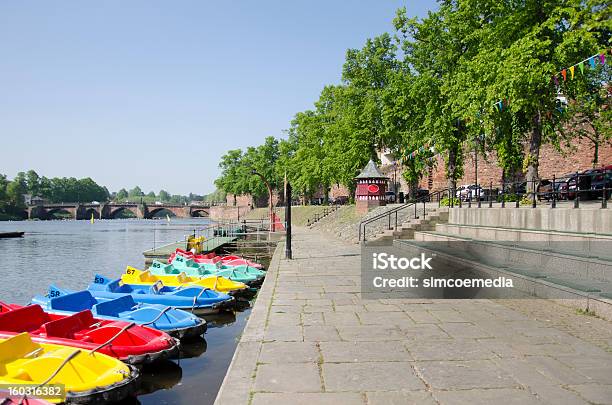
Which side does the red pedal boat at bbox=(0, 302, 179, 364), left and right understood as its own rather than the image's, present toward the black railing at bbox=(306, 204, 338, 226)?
left

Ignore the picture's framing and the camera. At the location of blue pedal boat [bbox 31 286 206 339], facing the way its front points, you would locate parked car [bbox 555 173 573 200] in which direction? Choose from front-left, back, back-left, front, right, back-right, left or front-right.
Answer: front-left

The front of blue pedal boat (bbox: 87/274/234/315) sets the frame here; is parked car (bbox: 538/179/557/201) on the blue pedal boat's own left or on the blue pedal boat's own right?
on the blue pedal boat's own left

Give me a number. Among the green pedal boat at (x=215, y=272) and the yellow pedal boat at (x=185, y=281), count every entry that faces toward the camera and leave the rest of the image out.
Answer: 0

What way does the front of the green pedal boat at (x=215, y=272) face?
to the viewer's right

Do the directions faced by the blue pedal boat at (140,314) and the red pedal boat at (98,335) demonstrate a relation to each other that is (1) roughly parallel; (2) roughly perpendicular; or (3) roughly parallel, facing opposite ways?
roughly parallel

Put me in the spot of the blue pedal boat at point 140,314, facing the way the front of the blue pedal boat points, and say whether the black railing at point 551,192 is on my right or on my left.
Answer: on my left

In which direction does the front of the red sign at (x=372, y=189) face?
toward the camera

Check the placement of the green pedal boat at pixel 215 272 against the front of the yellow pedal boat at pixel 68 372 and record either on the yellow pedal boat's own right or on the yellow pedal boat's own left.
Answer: on the yellow pedal boat's own left

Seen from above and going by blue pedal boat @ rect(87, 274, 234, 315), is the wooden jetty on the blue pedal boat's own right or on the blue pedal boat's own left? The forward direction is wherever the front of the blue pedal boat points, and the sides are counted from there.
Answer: on the blue pedal boat's own left

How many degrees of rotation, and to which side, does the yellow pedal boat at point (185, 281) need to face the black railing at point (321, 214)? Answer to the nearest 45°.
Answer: approximately 45° to its left

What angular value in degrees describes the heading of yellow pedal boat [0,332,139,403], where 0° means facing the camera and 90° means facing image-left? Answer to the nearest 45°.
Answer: approximately 315°

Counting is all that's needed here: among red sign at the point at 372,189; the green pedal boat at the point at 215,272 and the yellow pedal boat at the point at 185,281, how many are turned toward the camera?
1

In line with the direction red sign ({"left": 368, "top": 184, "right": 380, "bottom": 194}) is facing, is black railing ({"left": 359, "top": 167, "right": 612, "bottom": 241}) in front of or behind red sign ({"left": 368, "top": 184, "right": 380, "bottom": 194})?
in front

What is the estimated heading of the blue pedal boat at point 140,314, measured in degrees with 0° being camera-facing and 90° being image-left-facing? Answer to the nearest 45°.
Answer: approximately 315°

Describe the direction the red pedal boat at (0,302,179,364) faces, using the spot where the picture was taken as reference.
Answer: facing the viewer and to the right of the viewer

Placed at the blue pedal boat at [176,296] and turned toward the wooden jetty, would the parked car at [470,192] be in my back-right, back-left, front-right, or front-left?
front-right

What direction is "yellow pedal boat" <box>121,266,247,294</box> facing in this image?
to the viewer's right
